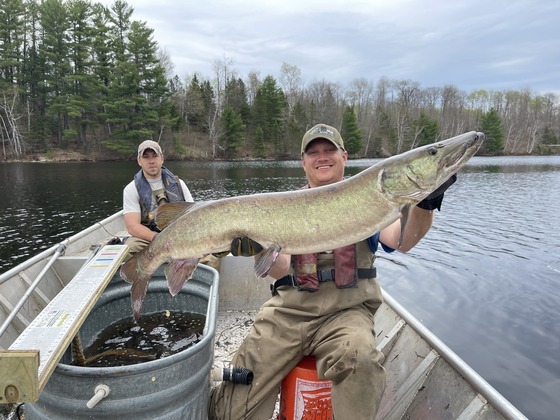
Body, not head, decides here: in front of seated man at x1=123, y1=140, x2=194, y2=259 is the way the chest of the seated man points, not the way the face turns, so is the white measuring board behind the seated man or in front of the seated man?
in front

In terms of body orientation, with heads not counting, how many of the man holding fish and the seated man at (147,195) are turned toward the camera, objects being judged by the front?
2

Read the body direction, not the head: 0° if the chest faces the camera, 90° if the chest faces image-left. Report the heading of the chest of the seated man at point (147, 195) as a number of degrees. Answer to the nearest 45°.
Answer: approximately 0°

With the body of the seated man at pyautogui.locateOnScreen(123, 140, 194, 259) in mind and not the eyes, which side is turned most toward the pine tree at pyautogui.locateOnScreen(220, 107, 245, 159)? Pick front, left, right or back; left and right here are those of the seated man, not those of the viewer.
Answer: back

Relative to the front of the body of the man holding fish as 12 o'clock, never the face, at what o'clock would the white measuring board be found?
The white measuring board is roughly at 2 o'clock from the man holding fish.

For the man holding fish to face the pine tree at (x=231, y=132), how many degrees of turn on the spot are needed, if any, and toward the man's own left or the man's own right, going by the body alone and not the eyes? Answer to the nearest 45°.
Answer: approximately 180°

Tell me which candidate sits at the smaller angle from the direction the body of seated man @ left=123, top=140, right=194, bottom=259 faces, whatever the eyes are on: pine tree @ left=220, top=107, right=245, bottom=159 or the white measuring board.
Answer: the white measuring board

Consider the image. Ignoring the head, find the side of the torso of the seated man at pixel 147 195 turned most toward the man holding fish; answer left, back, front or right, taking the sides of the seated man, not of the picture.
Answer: front

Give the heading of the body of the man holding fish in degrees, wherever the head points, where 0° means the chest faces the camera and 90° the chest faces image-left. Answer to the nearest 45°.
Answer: approximately 0°

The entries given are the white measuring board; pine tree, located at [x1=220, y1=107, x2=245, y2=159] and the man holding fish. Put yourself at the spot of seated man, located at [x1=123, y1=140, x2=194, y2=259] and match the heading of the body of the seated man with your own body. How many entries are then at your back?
1

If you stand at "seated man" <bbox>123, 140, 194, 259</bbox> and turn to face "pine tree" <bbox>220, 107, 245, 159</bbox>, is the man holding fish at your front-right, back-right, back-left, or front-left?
back-right
